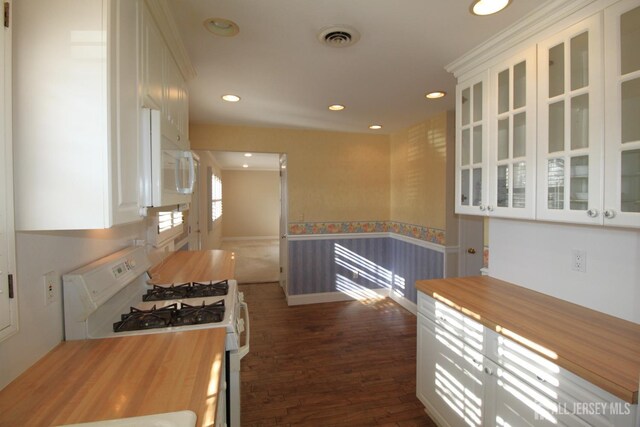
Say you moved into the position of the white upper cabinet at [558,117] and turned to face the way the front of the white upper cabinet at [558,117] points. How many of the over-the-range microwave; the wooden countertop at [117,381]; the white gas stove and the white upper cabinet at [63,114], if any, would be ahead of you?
4

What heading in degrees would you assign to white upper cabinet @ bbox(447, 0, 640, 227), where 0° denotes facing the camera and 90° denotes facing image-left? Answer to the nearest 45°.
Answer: approximately 45°

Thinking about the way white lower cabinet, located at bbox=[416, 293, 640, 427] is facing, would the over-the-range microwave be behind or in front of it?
in front

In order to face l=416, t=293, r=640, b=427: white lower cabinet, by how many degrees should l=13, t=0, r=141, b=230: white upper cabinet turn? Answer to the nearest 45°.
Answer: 0° — it already faces it

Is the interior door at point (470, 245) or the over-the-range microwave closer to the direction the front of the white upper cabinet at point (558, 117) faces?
the over-the-range microwave

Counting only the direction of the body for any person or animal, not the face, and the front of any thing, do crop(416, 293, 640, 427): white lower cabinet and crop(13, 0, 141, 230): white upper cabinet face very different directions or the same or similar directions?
very different directions

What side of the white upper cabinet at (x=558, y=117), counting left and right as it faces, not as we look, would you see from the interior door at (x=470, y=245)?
right

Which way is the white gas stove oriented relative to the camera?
to the viewer's right

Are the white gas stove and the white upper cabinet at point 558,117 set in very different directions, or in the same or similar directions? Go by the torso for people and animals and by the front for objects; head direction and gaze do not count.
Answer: very different directions

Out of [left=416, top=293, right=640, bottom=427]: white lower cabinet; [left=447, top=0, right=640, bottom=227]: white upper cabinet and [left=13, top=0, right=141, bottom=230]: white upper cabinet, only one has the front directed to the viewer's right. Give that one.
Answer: [left=13, top=0, right=141, bottom=230]: white upper cabinet

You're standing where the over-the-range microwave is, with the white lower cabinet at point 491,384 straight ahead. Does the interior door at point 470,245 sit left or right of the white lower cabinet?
left

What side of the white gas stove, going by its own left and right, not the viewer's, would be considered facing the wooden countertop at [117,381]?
right

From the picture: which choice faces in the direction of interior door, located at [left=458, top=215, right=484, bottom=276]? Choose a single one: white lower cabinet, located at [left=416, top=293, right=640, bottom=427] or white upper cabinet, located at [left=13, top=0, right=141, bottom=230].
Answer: the white upper cabinet
